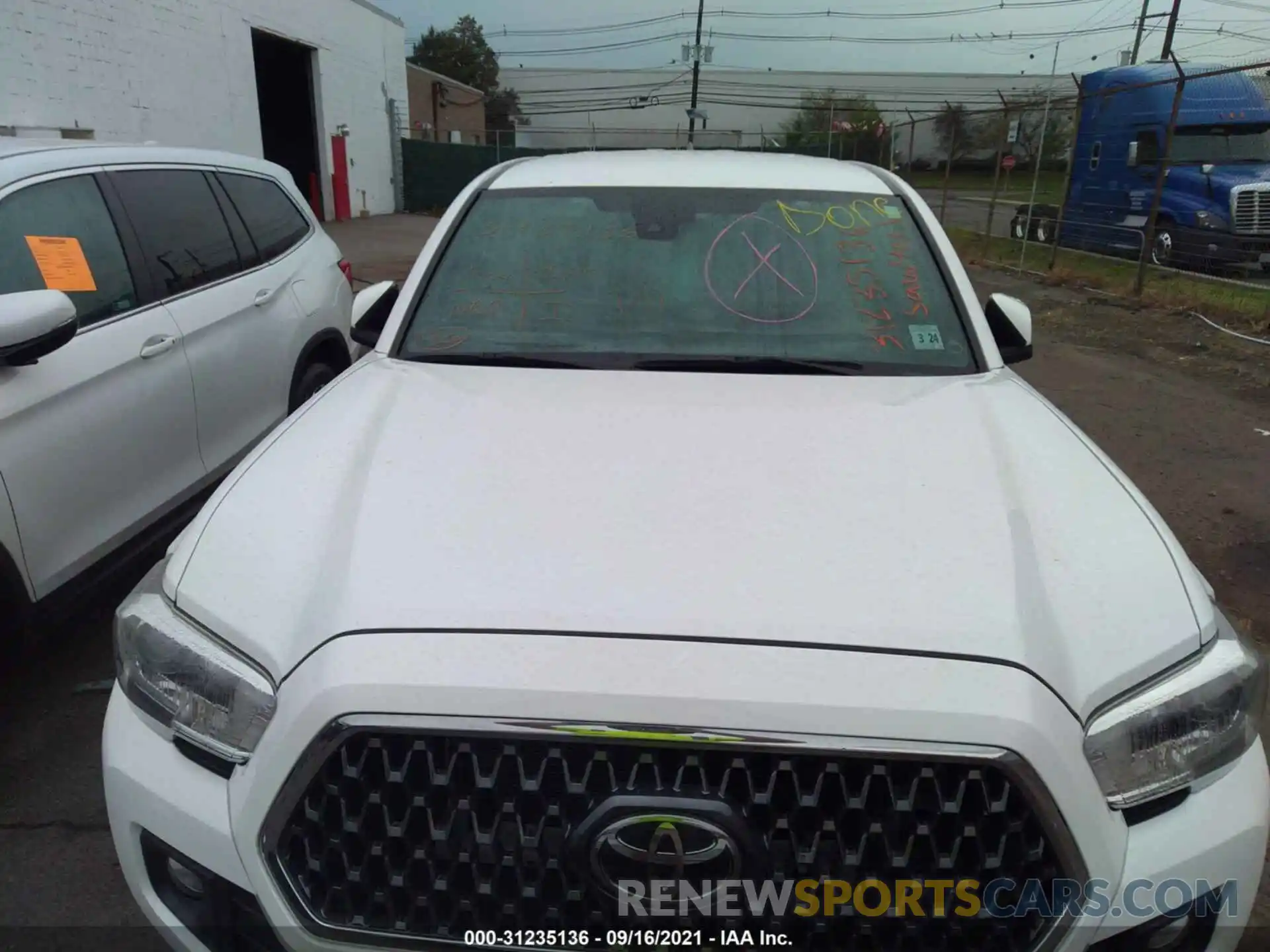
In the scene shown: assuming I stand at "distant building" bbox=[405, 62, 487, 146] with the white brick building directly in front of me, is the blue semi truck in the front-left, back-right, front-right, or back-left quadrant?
front-left

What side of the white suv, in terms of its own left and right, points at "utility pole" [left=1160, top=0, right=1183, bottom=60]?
back

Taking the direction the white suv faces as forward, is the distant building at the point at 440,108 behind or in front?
behind

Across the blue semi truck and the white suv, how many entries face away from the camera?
0

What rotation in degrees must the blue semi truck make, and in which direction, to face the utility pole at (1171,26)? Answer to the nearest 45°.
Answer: approximately 135° to its left

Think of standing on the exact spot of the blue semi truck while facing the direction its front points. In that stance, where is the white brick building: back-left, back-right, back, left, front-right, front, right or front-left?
back-right

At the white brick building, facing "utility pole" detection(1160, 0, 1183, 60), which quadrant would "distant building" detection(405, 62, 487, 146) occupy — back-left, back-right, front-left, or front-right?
front-left

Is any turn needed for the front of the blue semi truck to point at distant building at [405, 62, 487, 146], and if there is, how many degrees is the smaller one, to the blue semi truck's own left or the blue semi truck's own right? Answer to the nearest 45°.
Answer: approximately 180°

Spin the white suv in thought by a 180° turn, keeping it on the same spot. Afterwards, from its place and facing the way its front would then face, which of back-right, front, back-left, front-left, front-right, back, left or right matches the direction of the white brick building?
front-left

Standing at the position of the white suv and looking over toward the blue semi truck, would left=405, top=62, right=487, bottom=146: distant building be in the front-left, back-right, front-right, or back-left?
front-left

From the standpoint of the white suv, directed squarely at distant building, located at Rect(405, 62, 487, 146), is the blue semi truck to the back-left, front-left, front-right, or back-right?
front-right

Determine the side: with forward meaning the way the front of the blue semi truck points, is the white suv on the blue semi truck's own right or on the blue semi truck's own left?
on the blue semi truck's own right

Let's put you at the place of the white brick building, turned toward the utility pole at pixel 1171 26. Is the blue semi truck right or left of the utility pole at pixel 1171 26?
right
